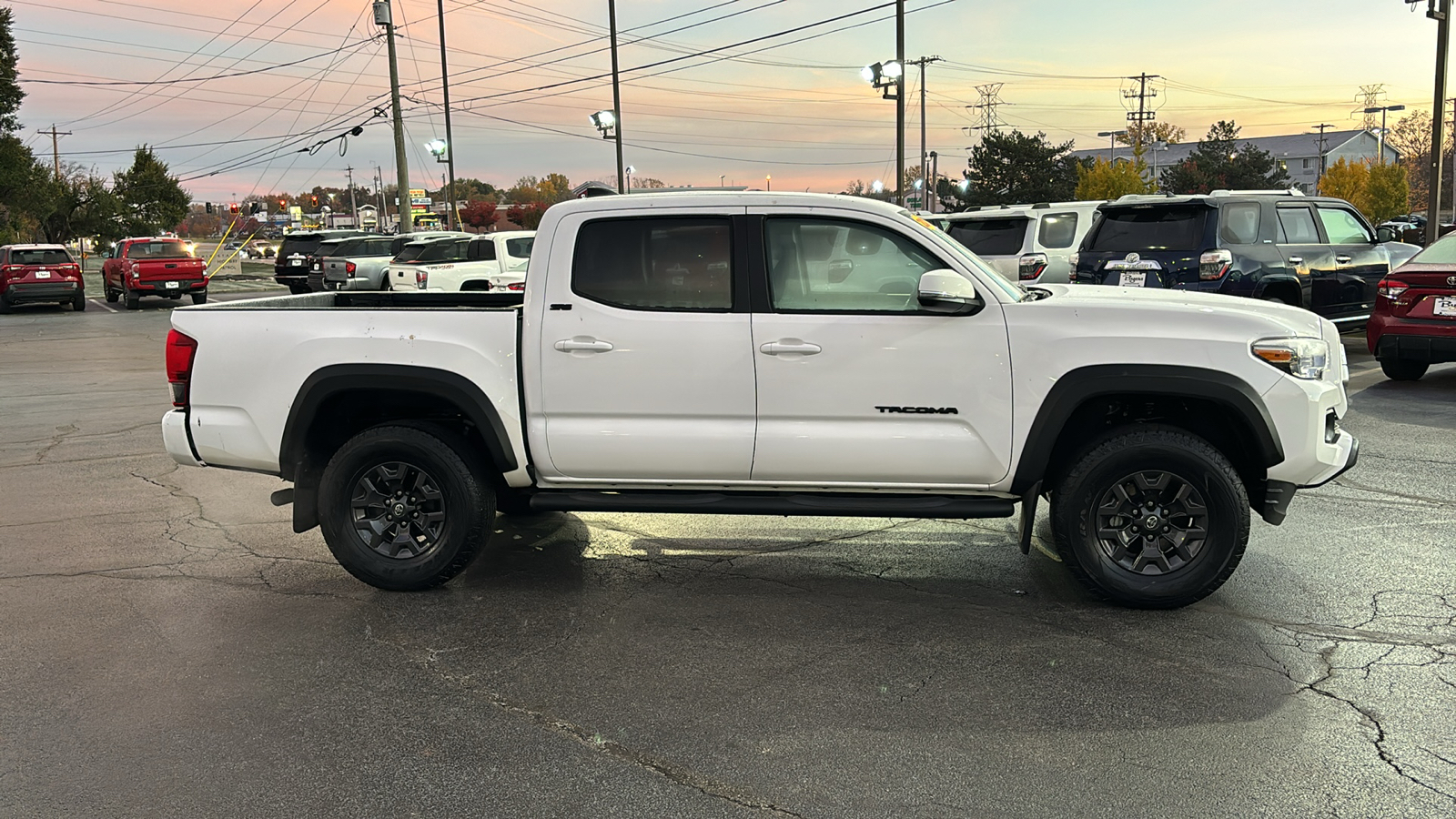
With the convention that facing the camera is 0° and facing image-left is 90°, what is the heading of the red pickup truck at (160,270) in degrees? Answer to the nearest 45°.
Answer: approximately 135°

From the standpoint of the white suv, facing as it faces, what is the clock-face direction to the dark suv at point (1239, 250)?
The dark suv is roughly at 3 o'clock from the white suv.

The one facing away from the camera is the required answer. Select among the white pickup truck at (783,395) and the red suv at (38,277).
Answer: the red suv

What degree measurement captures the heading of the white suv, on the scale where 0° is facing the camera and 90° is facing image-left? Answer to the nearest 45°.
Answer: approximately 225°

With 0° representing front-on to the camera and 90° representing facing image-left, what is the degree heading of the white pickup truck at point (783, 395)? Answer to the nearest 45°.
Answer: approximately 270°

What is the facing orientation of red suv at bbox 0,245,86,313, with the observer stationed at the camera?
facing away from the viewer

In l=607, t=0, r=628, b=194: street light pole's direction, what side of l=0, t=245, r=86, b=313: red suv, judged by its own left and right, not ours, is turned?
right

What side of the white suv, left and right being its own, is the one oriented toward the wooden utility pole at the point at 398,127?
left

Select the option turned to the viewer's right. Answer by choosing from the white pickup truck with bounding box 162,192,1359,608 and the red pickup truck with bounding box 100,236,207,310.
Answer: the white pickup truck

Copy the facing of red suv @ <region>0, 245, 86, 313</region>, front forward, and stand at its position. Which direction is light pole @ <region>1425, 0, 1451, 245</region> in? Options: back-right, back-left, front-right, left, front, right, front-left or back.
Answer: back-right

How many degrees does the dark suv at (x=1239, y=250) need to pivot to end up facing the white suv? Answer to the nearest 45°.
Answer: approximately 90° to its left

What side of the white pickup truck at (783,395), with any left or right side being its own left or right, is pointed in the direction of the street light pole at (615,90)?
left

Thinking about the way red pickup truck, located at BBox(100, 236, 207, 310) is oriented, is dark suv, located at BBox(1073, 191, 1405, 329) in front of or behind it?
behind
